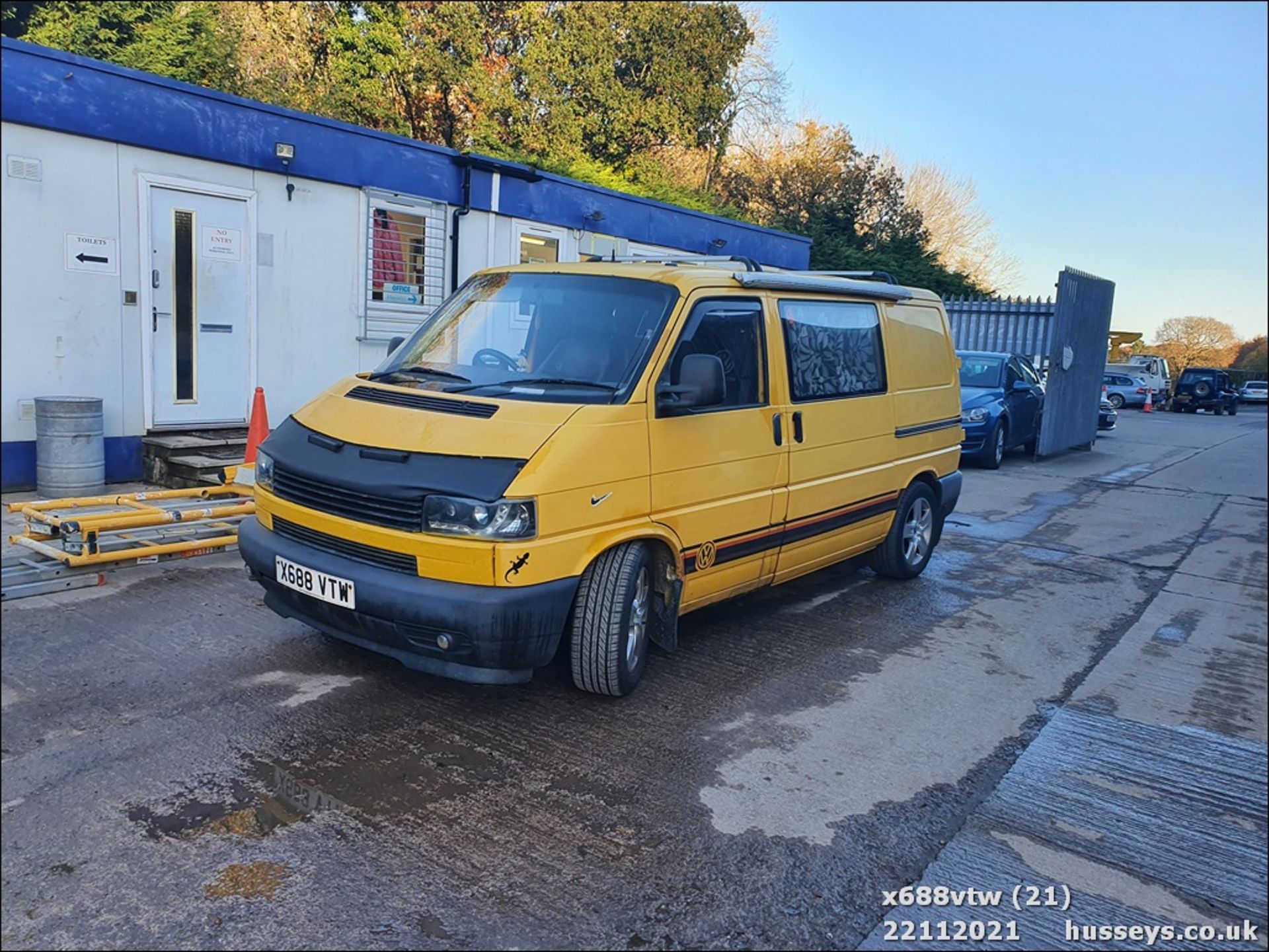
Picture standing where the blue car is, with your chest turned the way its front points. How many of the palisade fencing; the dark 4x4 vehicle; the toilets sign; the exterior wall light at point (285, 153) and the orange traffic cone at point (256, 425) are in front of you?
3

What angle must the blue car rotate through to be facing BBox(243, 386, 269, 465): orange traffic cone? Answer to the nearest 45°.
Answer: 0° — it already faces it

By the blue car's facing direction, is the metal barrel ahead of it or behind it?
ahead

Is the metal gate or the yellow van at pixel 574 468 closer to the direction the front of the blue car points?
the yellow van

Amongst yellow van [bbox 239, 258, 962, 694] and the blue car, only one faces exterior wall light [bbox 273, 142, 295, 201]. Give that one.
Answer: the blue car

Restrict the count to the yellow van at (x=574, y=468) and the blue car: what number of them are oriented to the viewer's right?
0

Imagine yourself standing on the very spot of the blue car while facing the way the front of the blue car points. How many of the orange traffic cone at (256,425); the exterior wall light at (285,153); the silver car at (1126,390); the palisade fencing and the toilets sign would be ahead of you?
3

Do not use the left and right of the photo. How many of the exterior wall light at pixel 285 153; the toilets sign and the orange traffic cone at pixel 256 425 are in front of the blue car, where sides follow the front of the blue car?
3

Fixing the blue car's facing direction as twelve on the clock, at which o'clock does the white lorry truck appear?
The white lorry truck is roughly at 5 o'clock from the blue car.

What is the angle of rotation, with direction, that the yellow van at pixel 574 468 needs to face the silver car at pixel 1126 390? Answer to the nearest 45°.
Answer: approximately 180°

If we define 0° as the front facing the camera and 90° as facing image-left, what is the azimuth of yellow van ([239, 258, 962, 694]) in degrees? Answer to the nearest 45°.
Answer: approximately 45°

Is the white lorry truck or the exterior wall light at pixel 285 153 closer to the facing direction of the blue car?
the exterior wall light

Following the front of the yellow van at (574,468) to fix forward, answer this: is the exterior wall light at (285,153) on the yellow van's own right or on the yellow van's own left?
on the yellow van's own right

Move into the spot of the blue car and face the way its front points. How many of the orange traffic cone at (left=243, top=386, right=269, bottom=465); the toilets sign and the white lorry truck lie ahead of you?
2

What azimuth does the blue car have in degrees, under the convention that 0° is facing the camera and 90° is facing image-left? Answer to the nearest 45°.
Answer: approximately 45°

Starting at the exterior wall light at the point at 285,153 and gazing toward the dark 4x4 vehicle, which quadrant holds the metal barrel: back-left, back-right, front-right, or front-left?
back-right
